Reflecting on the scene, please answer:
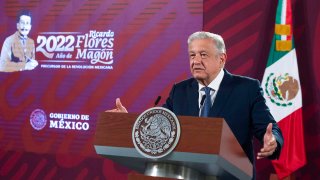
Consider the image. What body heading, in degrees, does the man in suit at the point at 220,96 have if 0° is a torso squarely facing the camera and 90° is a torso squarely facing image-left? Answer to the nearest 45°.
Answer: approximately 45°
